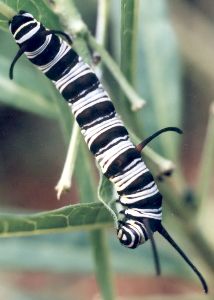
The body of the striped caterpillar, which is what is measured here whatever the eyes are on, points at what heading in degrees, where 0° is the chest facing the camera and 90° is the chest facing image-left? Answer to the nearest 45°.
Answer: approximately 315°
